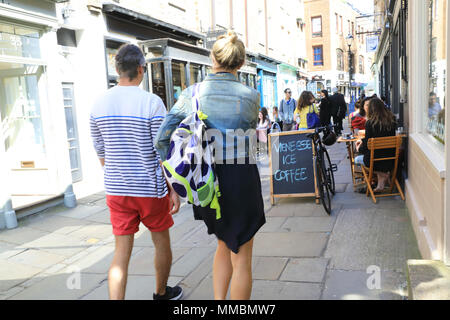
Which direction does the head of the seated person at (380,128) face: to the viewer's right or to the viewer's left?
to the viewer's left

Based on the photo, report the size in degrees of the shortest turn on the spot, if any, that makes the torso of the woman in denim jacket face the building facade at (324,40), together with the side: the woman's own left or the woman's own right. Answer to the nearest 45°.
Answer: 0° — they already face it

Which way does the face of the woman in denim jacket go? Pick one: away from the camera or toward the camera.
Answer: away from the camera

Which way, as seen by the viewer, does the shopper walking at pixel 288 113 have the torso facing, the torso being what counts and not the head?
toward the camera

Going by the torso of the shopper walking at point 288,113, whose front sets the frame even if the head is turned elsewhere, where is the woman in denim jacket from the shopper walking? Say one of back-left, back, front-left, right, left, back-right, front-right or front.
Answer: front

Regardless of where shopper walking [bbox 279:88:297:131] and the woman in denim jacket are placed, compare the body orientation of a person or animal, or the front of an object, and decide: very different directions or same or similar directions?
very different directions

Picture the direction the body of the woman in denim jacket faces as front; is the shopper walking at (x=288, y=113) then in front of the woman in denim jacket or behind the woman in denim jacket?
in front

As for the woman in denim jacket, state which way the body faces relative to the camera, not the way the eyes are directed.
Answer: away from the camera

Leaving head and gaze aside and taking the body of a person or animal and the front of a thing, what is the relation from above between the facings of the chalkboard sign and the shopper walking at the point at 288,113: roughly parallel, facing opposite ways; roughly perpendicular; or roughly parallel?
roughly parallel

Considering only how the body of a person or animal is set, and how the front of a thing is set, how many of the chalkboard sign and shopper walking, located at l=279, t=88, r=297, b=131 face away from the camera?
0

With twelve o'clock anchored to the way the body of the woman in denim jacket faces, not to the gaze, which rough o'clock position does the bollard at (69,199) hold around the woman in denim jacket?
The bollard is roughly at 11 o'clock from the woman in denim jacket.

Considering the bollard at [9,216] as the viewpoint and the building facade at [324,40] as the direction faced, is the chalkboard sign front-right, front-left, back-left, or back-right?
front-right

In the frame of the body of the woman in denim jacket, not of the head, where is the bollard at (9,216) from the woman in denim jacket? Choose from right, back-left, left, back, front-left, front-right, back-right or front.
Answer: front-left

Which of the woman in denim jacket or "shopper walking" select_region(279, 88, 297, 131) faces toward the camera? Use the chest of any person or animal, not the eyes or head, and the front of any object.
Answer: the shopper walking

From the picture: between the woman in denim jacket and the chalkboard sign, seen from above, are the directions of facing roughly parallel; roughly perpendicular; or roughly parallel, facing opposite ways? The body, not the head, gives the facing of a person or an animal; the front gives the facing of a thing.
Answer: roughly parallel, facing opposite ways

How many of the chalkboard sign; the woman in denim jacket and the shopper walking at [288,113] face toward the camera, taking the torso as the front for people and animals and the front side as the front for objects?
2

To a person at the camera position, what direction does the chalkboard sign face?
facing the viewer
